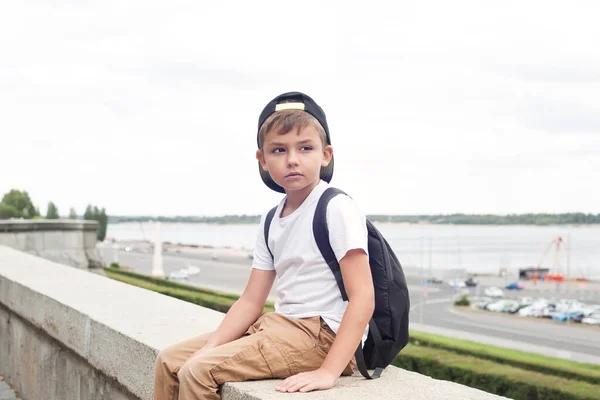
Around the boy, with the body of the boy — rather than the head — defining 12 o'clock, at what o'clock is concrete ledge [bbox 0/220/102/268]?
The concrete ledge is roughly at 4 o'clock from the boy.

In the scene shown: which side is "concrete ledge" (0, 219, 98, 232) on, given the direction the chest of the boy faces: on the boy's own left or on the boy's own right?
on the boy's own right

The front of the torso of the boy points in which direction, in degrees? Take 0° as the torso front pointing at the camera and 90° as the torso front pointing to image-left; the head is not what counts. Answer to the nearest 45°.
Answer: approximately 45°

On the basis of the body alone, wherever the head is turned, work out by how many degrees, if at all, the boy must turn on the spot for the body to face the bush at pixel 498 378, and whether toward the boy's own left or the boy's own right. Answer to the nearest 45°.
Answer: approximately 180°
